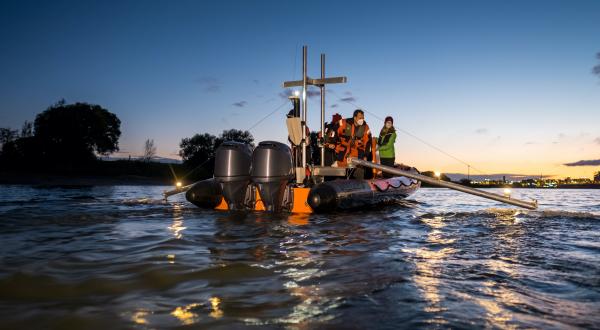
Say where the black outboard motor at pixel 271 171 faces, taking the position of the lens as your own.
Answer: facing away from the viewer and to the right of the viewer

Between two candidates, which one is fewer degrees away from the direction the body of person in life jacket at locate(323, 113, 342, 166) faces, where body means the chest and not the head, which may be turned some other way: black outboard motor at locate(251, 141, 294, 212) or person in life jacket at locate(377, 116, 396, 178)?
the person in life jacket

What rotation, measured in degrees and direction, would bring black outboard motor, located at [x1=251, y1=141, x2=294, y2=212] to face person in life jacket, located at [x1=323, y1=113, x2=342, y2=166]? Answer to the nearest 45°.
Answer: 0° — it already faces them

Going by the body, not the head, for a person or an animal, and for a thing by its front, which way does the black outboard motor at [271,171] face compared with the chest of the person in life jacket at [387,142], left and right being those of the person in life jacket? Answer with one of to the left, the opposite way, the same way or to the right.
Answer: the opposite way

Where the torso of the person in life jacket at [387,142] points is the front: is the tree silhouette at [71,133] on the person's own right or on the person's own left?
on the person's own right

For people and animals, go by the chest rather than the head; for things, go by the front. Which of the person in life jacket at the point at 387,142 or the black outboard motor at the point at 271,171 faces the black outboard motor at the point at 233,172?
the person in life jacket

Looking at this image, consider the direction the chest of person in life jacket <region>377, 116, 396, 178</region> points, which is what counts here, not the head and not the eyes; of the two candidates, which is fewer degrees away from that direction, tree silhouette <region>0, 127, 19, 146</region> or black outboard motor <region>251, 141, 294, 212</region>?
the black outboard motor

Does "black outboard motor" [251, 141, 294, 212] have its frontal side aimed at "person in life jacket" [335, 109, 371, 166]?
yes

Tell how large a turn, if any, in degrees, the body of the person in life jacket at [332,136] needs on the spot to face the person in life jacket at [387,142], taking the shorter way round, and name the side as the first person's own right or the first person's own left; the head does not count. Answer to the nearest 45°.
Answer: approximately 45° to the first person's own left

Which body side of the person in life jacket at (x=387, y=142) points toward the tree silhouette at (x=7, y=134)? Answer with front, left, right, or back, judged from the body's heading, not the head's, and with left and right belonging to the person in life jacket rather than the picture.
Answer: right

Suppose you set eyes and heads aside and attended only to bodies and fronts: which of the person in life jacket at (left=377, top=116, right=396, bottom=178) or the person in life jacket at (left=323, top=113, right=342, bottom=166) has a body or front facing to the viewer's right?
the person in life jacket at (left=323, top=113, right=342, bottom=166)
